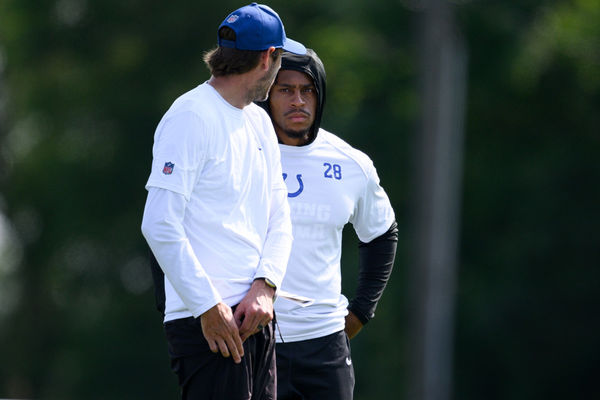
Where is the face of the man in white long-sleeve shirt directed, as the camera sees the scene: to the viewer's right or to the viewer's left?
to the viewer's right

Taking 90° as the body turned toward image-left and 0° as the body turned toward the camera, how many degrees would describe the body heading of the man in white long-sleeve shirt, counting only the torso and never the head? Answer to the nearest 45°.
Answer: approximately 315°
